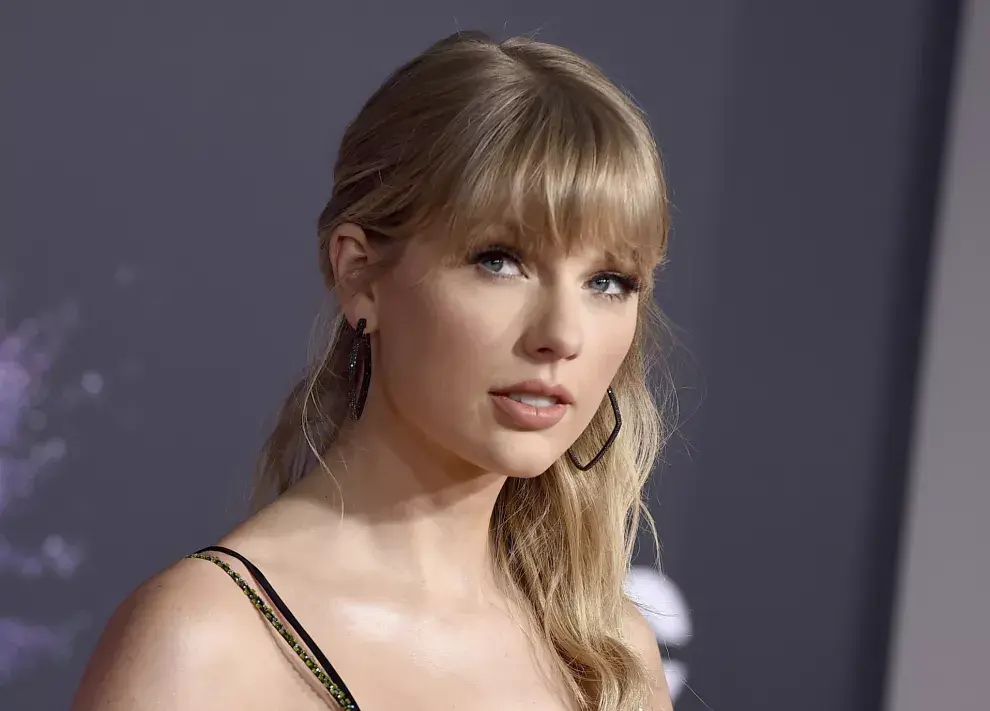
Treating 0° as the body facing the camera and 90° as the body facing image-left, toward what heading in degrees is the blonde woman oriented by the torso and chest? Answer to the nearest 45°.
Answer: approximately 315°
